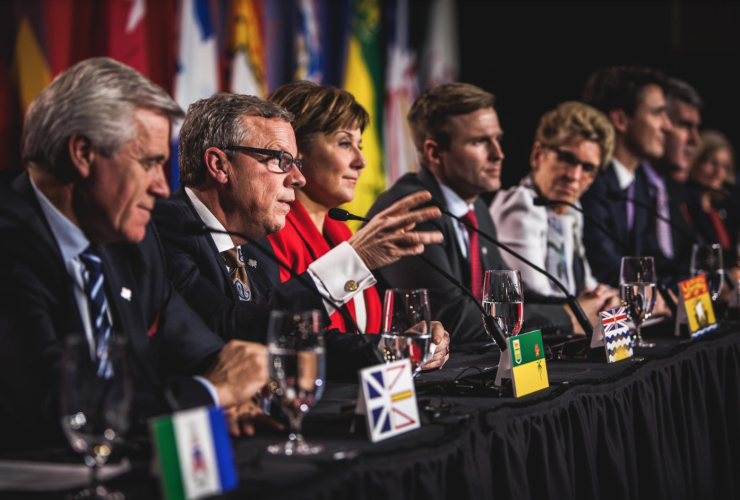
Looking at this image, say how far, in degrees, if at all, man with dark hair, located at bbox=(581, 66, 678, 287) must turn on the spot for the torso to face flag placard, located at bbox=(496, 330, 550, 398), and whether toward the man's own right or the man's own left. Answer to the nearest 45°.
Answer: approximately 45° to the man's own right

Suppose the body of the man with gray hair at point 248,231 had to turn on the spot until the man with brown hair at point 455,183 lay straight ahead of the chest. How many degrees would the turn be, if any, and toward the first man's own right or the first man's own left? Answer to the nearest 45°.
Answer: approximately 90° to the first man's own left

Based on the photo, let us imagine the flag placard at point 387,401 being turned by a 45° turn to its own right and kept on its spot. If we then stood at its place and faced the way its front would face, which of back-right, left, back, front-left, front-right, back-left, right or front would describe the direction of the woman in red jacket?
back

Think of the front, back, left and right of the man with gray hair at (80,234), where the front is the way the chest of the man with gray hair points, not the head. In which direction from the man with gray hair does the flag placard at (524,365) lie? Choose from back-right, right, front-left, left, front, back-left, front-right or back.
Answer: front-left

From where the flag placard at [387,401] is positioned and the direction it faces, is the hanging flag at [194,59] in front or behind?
behind

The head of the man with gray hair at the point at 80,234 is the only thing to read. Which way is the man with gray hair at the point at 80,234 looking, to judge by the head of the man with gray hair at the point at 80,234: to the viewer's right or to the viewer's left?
to the viewer's right

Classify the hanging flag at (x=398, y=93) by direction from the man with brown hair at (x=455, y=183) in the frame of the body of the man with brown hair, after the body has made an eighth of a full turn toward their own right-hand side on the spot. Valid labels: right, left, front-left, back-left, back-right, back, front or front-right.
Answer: back
